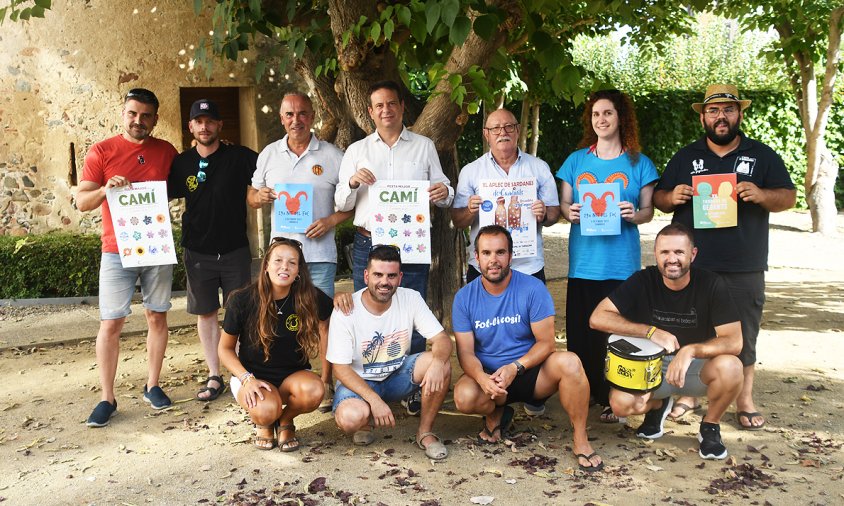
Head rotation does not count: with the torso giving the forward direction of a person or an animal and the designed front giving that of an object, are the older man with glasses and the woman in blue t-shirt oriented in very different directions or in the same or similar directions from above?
same or similar directions

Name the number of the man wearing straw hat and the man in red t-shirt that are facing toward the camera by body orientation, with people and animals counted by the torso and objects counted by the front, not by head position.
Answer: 2

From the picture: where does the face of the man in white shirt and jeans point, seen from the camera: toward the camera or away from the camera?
toward the camera

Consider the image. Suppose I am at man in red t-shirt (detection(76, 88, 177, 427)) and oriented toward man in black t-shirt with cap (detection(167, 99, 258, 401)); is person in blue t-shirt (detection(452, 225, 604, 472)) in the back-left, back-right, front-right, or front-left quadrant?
front-right

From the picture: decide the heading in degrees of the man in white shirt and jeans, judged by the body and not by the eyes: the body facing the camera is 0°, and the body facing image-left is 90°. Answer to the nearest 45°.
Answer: approximately 0°

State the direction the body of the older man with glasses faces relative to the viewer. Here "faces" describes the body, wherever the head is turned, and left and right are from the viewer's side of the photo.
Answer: facing the viewer

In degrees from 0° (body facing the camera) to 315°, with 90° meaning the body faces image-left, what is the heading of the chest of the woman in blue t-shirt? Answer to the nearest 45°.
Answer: approximately 0°

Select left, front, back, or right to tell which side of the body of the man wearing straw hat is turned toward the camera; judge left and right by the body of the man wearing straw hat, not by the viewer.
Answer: front

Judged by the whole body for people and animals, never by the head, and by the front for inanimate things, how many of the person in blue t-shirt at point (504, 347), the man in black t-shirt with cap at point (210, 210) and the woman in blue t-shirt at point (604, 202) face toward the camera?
3

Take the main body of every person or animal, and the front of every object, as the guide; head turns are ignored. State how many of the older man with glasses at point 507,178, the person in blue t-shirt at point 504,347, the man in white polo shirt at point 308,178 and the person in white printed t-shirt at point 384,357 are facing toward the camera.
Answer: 4

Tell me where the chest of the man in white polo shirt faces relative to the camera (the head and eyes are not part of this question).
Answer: toward the camera
